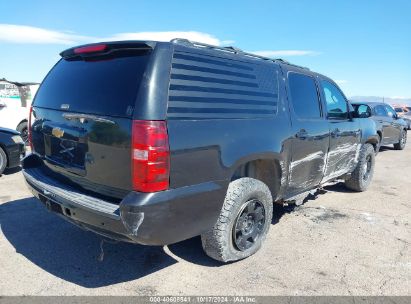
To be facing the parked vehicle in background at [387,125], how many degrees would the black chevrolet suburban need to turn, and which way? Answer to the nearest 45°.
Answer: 0° — it already faces it

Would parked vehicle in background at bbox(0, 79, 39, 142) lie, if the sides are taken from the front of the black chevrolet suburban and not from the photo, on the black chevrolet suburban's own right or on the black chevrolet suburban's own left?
on the black chevrolet suburban's own left

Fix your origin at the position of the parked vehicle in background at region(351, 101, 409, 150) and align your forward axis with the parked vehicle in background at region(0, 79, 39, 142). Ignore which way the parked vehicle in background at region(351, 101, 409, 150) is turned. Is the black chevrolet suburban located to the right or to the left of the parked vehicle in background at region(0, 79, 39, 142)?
left

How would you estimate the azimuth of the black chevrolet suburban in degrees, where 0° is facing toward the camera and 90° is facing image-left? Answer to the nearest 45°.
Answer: approximately 225°

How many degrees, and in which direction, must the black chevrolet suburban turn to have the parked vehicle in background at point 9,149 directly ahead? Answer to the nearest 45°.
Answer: approximately 90° to its left
